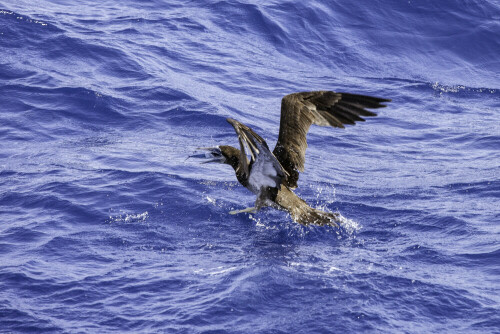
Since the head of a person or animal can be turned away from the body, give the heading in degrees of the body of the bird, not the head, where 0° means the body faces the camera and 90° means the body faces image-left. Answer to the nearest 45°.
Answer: approximately 90°
